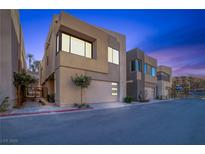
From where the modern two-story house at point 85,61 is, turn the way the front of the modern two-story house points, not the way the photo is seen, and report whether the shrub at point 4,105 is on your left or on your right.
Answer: on your right

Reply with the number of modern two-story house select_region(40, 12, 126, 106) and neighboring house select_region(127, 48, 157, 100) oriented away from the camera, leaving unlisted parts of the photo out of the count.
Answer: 0

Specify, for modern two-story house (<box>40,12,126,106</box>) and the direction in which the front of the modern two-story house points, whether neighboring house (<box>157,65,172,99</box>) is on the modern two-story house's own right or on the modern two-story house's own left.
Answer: on the modern two-story house's own left

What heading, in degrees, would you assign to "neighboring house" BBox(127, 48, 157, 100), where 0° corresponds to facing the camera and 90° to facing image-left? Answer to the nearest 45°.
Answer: approximately 315°

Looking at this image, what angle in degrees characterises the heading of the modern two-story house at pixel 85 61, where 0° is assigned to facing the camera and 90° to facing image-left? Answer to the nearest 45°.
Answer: approximately 315°

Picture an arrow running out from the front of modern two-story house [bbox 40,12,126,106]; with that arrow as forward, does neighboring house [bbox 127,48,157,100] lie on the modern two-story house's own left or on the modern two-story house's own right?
on the modern two-story house's own left
